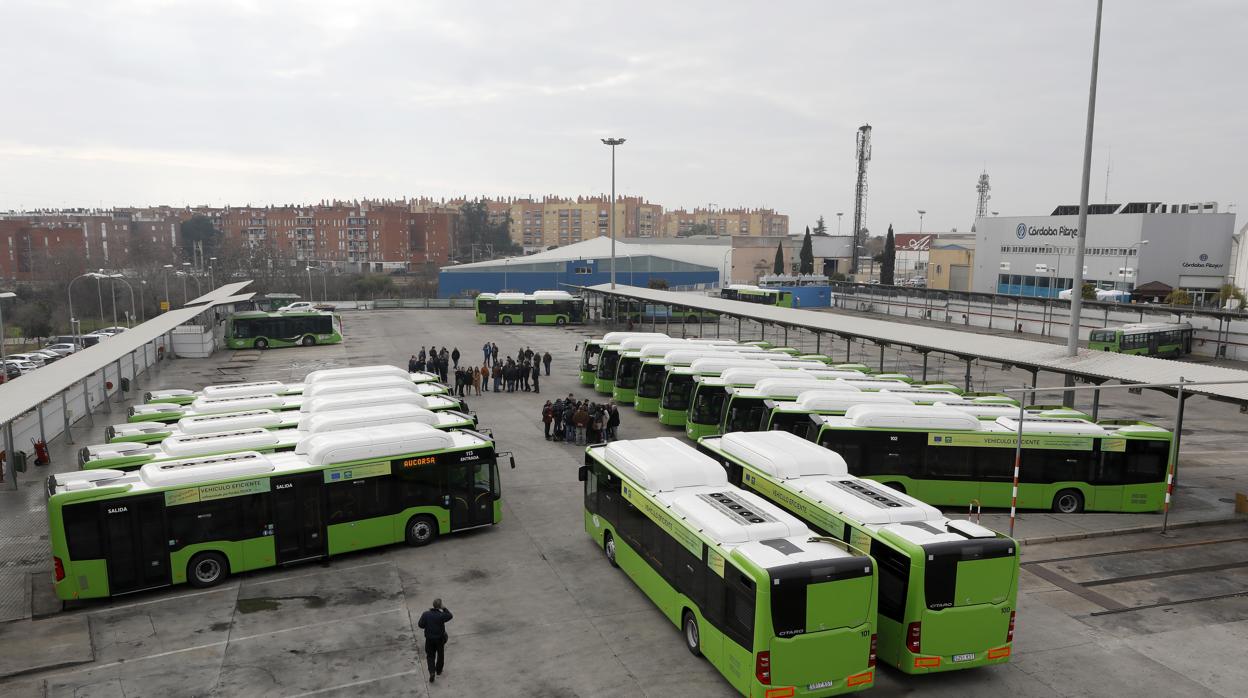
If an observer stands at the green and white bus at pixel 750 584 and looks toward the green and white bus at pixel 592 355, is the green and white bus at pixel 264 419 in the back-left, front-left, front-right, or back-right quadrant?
front-left

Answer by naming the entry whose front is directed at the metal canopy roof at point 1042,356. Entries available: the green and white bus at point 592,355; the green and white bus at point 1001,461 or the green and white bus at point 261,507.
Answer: the green and white bus at point 261,507

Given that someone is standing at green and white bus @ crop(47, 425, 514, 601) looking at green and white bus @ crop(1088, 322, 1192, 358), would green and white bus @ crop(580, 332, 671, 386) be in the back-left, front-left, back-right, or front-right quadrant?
front-left

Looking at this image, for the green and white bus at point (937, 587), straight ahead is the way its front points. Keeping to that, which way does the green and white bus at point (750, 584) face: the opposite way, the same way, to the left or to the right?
the same way

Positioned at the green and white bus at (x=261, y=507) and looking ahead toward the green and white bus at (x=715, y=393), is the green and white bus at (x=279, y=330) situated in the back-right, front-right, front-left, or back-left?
front-left

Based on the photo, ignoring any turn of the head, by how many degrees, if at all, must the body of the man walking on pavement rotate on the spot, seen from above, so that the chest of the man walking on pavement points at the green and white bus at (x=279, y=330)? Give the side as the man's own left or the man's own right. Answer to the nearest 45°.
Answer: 0° — they already face it

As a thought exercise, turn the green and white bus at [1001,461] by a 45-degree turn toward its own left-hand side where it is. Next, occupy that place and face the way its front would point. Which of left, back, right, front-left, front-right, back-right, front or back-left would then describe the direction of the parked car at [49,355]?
front-right

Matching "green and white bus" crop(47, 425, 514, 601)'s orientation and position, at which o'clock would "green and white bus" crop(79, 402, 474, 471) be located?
"green and white bus" crop(79, 402, 474, 471) is roughly at 9 o'clock from "green and white bus" crop(47, 425, 514, 601).

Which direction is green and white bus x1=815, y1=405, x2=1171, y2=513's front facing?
to the viewer's left

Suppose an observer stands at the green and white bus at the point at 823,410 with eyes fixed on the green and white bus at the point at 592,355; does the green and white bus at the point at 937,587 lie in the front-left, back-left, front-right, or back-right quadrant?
back-left

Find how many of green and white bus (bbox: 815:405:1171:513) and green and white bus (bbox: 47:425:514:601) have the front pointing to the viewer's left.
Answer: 1

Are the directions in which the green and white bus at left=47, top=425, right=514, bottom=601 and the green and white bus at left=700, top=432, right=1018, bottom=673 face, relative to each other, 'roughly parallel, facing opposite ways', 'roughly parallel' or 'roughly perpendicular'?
roughly perpendicular

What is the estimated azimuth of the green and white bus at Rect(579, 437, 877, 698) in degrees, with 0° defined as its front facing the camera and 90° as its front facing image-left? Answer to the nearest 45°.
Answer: approximately 135°

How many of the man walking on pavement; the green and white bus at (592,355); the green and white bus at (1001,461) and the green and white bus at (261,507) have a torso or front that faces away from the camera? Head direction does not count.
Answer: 1

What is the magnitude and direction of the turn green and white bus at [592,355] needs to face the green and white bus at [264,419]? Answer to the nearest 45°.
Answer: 0° — it already faces it

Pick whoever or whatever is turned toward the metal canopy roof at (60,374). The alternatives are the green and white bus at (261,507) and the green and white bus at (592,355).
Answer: the green and white bus at (592,355)

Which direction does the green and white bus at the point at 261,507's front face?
to the viewer's right

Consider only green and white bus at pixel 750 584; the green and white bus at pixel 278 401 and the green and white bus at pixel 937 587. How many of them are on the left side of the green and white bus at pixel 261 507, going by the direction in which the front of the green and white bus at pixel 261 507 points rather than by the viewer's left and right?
1

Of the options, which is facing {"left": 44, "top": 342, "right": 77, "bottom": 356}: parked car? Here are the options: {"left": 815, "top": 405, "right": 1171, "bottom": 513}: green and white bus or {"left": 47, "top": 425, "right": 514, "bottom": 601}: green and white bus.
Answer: {"left": 815, "top": 405, "right": 1171, "bottom": 513}: green and white bus

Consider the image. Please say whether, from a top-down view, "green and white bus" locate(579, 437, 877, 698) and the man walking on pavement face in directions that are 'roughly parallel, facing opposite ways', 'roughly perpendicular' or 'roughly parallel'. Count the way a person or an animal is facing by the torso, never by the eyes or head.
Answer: roughly parallel

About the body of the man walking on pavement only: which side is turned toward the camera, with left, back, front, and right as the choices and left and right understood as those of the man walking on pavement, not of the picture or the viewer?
back
